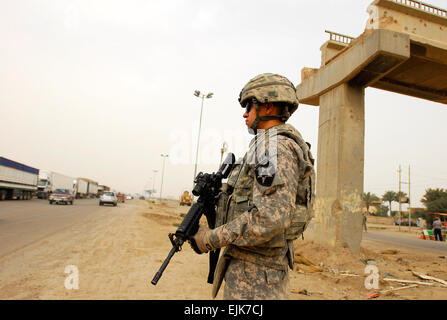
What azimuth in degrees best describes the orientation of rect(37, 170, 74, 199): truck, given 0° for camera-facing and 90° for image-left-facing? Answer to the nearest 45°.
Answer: approximately 45°

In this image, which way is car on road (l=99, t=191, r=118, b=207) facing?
toward the camera

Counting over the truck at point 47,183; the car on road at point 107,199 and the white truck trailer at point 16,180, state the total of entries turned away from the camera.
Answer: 0

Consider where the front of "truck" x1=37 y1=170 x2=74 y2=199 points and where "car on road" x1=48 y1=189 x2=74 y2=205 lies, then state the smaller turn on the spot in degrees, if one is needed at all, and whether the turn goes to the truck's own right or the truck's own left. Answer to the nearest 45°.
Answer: approximately 45° to the truck's own left

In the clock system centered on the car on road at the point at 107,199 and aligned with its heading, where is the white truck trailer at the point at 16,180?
The white truck trailer is roughly at 3 o'clock from the car on road.

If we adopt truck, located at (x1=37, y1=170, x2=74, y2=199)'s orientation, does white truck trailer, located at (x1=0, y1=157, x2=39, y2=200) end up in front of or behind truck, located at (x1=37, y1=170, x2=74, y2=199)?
in front

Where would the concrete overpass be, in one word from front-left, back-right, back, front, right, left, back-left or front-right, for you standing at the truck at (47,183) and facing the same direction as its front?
front-left

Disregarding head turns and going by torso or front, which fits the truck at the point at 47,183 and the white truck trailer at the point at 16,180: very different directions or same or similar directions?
same or similar directions

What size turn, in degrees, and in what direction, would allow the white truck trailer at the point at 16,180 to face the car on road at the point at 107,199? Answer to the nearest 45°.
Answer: approximately 135° to its left

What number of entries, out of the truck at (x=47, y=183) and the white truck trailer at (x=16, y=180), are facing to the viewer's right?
0

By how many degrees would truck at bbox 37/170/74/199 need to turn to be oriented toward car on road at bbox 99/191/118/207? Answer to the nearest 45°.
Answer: approximately 90° to its left

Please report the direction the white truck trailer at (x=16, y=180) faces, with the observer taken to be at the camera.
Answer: facing the viewer and to the left of the viewer
